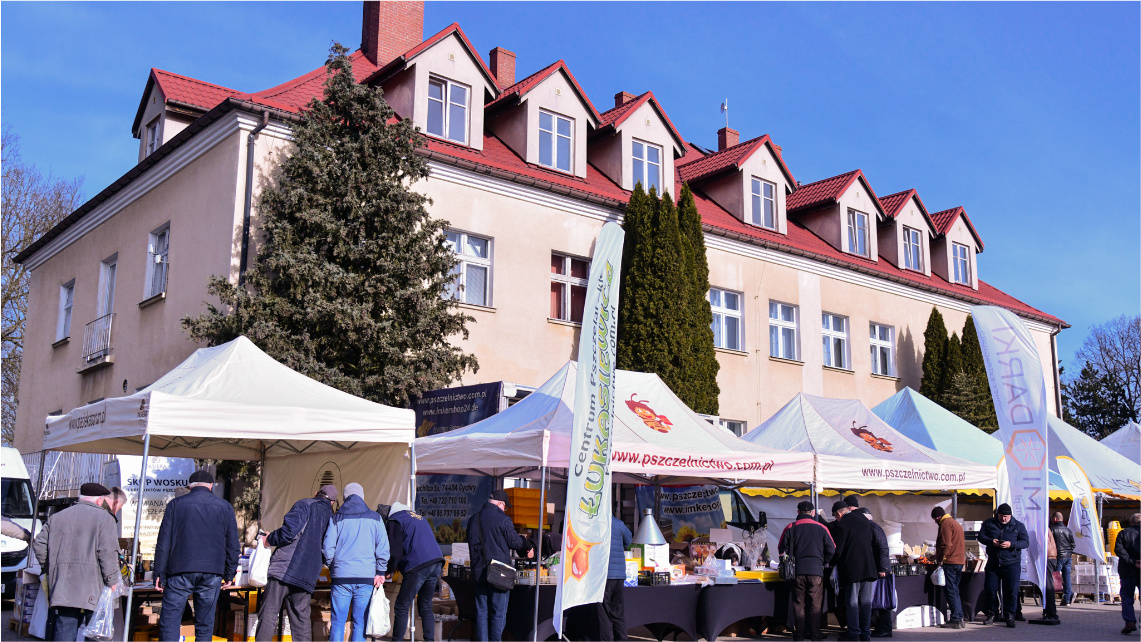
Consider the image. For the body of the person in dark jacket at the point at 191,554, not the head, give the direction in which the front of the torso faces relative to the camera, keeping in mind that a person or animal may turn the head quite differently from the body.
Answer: away from the camera

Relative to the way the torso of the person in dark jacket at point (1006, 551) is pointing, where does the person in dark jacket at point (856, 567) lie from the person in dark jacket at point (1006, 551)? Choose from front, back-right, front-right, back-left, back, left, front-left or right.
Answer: front-right

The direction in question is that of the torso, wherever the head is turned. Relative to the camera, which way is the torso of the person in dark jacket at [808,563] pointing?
away from the camera

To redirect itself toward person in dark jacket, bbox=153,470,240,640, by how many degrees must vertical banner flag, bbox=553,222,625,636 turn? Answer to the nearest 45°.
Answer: approximately 90° to its right

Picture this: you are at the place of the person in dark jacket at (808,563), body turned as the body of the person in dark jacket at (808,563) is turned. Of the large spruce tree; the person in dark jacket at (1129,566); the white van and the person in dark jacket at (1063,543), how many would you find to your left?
2

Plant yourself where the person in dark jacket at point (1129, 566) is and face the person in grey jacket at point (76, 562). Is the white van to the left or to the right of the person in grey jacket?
right

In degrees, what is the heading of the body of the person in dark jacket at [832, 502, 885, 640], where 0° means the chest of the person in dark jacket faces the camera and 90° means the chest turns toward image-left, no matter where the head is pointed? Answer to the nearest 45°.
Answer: approximately 135°

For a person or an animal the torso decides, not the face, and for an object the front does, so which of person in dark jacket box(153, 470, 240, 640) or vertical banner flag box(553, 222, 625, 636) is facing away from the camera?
the person in dark jacket

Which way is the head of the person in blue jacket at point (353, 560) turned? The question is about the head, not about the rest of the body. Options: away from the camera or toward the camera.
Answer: away from the camera

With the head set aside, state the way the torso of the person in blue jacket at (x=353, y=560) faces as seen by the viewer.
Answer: away from the camera

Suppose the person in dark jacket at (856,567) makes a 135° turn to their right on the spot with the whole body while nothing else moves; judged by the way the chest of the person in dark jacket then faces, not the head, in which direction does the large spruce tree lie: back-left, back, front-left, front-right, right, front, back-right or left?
back
